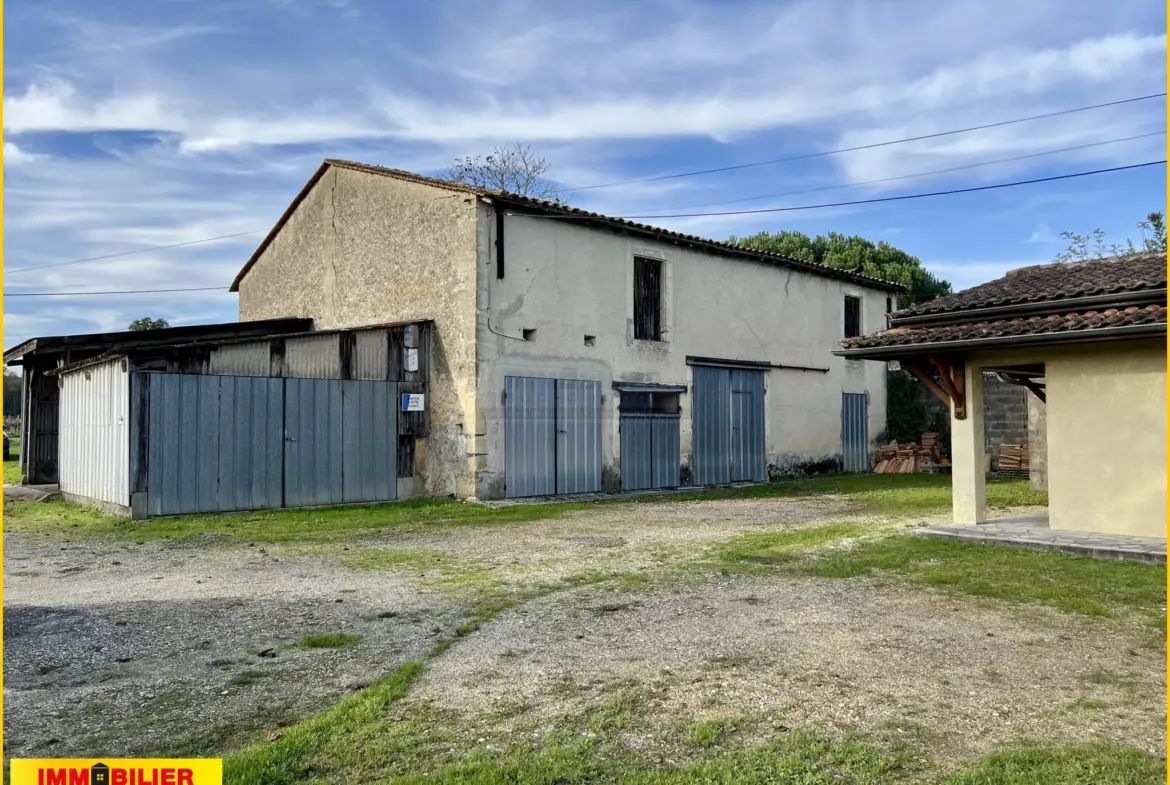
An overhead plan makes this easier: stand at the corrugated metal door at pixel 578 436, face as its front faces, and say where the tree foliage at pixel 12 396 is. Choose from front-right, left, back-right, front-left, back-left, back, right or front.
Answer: back

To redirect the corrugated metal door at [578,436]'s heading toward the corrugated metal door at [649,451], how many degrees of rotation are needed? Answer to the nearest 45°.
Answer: approximately 90° to its left

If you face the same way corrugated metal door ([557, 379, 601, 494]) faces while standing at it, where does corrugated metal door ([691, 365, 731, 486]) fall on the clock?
corrugated metal door ([691, 365, 731, 486]) is roughly at 9 o'clock from corrugated metal door ([557, 379, 601, 494]).

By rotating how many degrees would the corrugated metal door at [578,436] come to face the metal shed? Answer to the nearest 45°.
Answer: approximately 90° to its right

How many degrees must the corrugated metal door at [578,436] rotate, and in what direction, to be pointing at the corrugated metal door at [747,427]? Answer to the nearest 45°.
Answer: approximately 90° to its left

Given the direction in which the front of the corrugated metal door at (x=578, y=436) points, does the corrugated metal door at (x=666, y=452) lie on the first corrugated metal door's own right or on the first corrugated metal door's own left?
on the first corrugated metal door's own left

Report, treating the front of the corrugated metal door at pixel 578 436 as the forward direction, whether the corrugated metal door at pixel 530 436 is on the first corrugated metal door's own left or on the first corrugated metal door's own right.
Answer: on the first corrugated metal door's own right

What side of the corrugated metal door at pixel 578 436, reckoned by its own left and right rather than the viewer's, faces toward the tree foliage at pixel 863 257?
left
